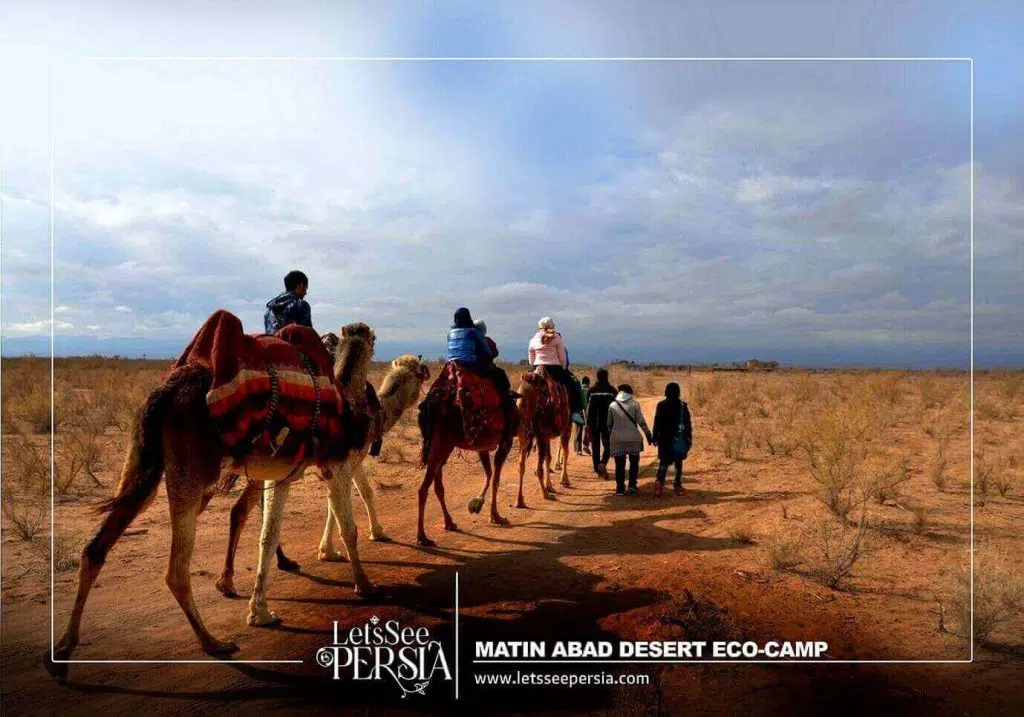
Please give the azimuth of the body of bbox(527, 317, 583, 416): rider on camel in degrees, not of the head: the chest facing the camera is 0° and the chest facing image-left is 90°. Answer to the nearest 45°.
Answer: approximately 225°

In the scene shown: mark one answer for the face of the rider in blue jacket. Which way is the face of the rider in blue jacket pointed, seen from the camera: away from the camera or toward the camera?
away from the camera

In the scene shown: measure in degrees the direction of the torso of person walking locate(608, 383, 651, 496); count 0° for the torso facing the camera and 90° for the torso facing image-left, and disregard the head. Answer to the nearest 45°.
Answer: approximately 180°

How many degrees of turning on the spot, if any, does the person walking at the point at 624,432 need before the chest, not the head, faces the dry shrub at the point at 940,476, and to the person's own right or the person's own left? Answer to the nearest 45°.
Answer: approximately 90° to the person's own right

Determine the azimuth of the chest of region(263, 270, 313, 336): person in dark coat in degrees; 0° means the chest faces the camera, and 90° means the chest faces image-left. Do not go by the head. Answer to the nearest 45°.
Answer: approximately 225°

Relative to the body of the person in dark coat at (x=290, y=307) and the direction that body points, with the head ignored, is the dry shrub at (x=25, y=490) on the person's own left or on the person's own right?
on the person's own left

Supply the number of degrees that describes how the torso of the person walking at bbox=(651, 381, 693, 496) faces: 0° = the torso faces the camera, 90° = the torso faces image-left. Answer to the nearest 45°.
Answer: approximately 180°

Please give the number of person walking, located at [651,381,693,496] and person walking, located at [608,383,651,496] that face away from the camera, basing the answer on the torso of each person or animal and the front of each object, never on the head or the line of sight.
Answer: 2
